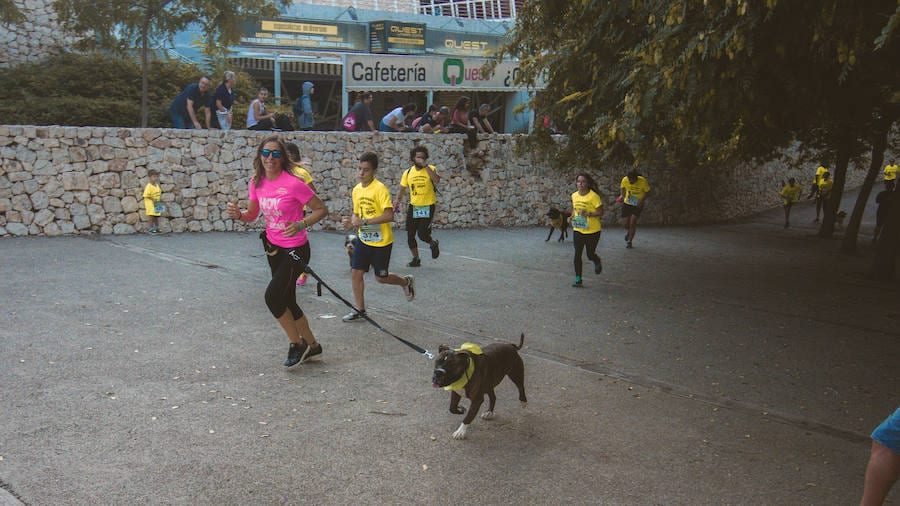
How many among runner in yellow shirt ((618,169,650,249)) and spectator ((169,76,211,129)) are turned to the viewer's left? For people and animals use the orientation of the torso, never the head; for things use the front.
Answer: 0

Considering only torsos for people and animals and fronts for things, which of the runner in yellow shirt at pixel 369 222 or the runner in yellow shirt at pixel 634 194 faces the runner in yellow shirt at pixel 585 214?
the runner in yellow shirt at pixel 634 194

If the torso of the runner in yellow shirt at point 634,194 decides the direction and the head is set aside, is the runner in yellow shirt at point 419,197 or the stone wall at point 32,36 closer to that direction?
the runner in yellow shirt

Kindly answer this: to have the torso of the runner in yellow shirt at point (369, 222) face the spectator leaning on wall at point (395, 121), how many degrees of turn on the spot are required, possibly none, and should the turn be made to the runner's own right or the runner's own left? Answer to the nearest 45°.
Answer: approximately 135° to the runner's own right

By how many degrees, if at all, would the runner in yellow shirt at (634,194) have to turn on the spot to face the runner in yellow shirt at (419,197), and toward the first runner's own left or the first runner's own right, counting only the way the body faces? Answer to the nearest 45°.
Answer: approximately 45° to the first runner's own right

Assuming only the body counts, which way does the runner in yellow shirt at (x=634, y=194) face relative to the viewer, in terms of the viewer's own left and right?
facing the viewer

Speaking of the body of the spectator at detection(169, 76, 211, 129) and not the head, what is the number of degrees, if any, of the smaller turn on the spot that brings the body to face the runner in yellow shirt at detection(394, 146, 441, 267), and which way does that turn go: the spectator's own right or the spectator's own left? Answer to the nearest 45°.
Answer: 0° — they already face them

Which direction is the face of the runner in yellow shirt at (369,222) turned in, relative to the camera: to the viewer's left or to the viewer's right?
to the viewer's left

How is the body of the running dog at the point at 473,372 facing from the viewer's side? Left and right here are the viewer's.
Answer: facing the viewer and to the left of the viewer

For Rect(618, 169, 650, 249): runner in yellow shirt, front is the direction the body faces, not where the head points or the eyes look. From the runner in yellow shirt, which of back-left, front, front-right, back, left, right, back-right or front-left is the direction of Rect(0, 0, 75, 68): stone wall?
right
